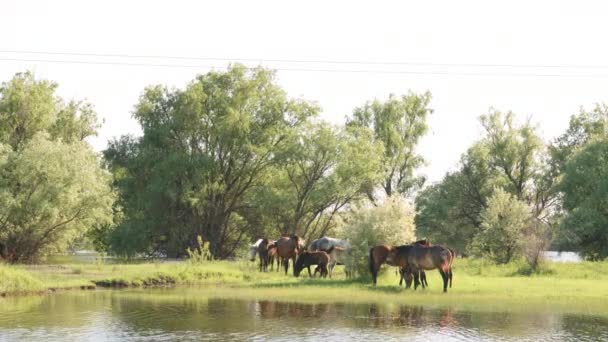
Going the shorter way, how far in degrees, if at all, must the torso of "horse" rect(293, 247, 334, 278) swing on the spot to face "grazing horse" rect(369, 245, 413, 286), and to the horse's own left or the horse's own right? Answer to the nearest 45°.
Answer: approximately 135° to the horse's own left

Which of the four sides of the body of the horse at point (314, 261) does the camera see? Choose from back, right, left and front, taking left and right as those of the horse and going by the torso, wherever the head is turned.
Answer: left

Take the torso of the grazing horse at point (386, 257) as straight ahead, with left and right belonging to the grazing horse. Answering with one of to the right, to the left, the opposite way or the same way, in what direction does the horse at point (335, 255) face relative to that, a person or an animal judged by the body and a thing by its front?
the opposite way

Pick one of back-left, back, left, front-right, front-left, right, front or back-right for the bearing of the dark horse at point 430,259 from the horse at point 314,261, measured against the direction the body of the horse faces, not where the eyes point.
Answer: back-left

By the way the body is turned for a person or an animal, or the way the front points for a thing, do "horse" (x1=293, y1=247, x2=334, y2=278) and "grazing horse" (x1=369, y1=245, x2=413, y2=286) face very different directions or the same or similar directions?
very different directions

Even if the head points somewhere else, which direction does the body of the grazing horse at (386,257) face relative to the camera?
to the viewer's right

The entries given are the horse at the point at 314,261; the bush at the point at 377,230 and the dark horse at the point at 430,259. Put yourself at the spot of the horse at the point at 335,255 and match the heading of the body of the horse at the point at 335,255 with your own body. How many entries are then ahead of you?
1

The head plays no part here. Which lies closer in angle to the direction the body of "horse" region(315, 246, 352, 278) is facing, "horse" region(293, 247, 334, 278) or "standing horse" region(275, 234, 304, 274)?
the horse

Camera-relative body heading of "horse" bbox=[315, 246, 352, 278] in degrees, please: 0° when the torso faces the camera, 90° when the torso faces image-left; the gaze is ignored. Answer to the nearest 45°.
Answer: approximately 90°

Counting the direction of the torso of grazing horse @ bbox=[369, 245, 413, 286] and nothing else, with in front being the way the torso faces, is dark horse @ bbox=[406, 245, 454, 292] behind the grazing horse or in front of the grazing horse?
in front

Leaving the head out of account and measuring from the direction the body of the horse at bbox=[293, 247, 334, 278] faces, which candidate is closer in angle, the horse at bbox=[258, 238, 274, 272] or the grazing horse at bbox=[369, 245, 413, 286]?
the horse
